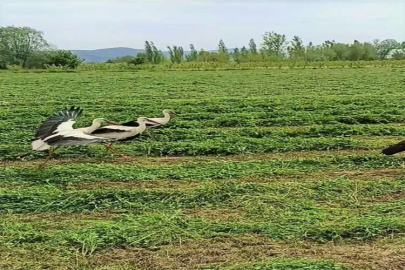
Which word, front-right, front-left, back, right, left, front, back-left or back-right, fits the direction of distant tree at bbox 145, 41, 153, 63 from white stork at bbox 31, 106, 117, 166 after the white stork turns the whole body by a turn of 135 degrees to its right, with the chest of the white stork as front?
back-right

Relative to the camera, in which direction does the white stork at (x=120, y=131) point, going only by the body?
to the viewer's right

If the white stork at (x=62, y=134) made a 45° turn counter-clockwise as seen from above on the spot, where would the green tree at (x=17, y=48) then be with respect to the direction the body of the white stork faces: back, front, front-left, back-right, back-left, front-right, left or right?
front-left

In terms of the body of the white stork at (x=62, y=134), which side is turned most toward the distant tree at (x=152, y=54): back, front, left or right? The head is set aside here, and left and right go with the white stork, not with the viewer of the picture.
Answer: left

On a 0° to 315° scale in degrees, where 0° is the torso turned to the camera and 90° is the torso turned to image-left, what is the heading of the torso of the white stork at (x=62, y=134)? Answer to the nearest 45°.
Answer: approximately 270°

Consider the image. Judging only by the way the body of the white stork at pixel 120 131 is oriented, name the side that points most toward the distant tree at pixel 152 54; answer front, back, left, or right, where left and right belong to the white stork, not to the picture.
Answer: left

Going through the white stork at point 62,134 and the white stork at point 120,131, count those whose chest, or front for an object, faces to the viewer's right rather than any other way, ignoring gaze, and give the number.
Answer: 2
